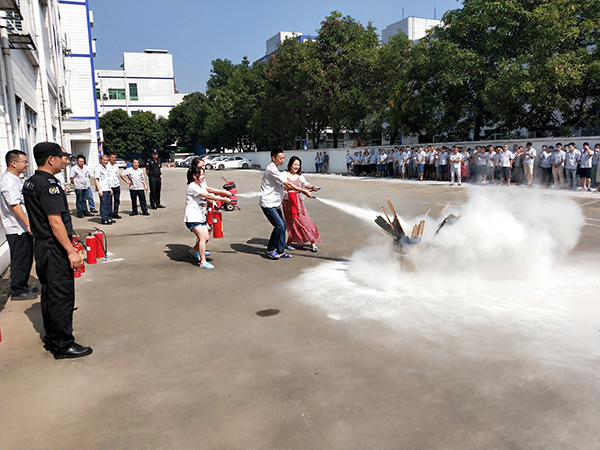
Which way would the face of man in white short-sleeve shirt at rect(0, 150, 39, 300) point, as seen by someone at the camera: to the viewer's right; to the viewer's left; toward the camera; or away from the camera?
to the viewer's right

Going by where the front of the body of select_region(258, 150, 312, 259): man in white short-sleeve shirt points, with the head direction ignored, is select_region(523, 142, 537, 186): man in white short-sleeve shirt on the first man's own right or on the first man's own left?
on the first man's own left

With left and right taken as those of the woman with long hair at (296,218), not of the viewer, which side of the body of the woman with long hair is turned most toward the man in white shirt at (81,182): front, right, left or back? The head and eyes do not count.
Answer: back

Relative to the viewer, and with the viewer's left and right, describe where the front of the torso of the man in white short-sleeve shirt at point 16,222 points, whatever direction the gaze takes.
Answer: facing to the right of the viewer

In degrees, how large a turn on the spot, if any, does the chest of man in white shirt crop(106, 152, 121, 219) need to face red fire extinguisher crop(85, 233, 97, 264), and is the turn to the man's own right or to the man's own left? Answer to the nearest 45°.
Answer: approximately 45° to the man's own right

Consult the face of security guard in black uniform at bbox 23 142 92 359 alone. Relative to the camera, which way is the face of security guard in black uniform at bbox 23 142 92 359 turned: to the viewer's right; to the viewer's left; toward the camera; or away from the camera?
to the viewer's right

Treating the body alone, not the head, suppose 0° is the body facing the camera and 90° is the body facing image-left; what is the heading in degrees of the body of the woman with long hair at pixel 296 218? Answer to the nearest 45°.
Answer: approximately 315°

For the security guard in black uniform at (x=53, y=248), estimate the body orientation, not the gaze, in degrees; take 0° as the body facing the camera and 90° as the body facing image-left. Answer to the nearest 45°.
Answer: approximately 270°

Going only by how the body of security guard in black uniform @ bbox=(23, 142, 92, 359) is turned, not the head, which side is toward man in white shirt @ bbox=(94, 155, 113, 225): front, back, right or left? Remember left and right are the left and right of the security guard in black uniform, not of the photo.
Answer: left
